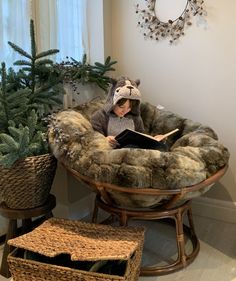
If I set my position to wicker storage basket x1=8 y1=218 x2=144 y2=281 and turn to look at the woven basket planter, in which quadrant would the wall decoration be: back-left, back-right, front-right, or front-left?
front-right

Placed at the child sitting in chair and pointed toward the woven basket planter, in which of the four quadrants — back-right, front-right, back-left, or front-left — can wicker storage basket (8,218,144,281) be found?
front-left

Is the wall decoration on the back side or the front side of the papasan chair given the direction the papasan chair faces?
on the back side

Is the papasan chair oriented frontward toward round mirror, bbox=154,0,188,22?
no

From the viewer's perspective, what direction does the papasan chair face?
toward the camera
